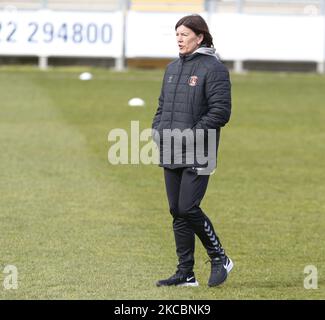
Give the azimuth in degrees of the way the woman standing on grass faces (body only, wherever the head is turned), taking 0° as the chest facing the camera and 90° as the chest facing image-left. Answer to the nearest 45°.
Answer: approximately 45°

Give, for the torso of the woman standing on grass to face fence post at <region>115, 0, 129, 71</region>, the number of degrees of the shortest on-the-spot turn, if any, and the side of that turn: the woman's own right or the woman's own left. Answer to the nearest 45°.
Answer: approximately 135° to the woman's own right

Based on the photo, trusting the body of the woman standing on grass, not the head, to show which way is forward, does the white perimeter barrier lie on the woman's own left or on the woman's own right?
on the woman's own right
